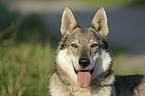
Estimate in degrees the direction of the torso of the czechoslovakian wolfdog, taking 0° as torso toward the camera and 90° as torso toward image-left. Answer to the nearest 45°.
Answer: approximately 45°
